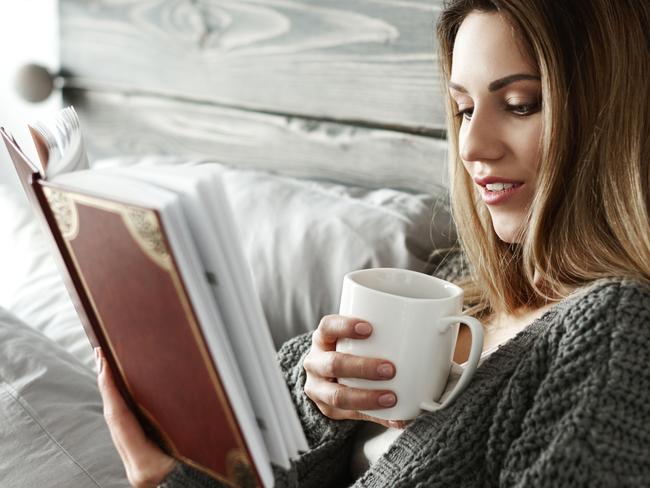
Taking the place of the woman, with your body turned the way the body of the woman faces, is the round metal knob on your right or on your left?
on your right

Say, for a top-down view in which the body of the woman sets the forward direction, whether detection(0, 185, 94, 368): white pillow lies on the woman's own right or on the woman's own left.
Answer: on the woman's own right

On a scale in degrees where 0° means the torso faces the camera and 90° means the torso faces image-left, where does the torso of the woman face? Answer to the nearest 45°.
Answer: approximately 45°
